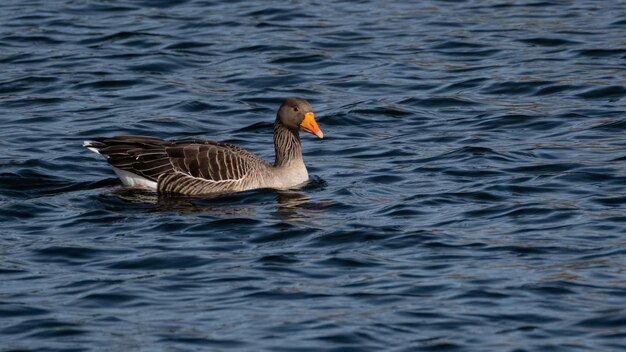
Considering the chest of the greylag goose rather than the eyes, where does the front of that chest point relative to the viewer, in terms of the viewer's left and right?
facing to the right of the viewer
